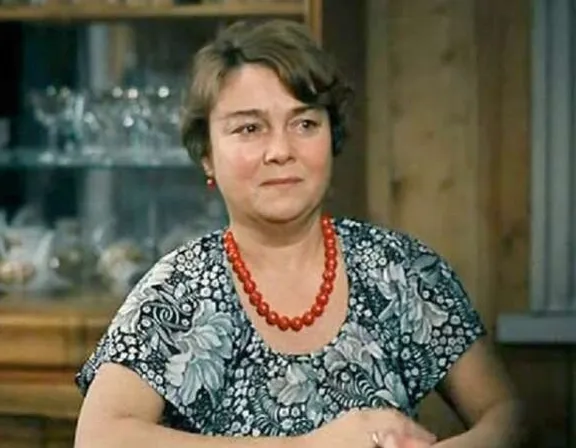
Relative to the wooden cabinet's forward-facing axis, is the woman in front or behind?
in front

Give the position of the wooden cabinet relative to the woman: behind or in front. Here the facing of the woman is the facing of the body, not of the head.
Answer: behind

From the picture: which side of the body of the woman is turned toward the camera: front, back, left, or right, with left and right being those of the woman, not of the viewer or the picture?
front

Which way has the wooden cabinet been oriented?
toward the camera

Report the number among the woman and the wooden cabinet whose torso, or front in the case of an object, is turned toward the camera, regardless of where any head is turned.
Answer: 2
